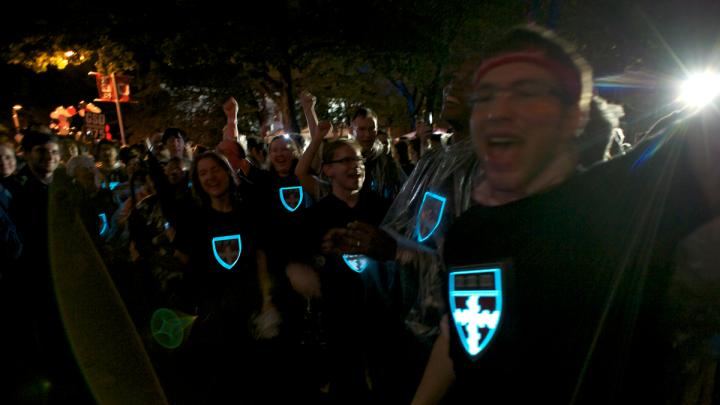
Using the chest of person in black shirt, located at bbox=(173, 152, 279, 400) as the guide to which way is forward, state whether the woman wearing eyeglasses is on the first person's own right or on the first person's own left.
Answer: on the first person's own left

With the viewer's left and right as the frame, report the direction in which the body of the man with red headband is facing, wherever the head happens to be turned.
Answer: facing the viewer and to the left of the viewer

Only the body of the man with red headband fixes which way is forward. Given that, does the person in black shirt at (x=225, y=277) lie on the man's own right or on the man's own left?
on the man's own right

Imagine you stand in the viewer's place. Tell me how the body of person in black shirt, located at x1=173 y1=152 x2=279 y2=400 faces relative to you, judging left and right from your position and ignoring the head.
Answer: facing the viewer

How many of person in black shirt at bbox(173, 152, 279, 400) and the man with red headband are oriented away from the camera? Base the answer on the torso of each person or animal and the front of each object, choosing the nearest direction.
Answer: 0

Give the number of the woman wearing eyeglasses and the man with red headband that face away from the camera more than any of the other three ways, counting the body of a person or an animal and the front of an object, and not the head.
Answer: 0
